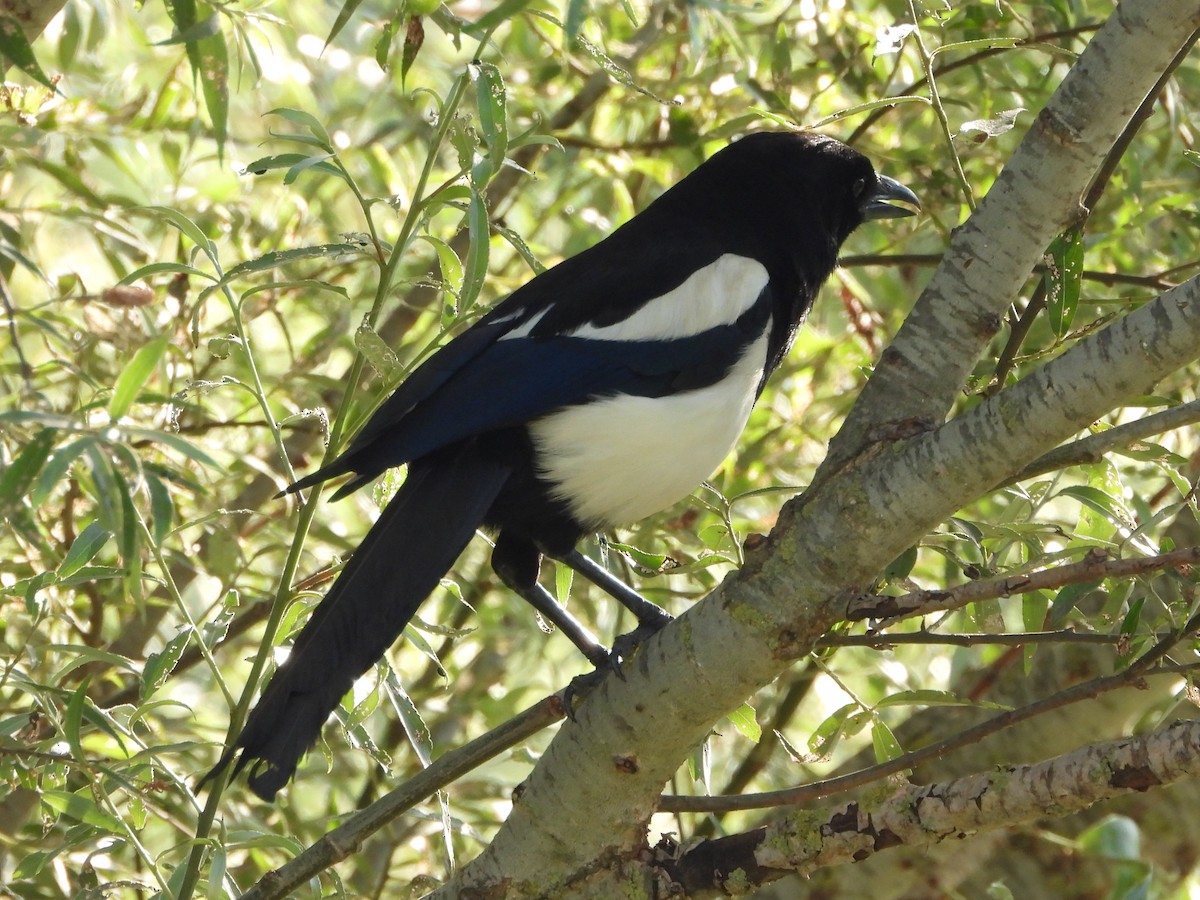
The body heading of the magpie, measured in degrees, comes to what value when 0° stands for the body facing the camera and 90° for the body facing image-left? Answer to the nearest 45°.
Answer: approximately 270°

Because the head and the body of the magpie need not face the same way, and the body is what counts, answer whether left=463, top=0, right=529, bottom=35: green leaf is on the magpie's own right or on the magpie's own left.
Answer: on the magpie's own left

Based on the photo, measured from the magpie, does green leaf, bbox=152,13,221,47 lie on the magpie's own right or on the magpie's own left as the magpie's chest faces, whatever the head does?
on the magpie's own right

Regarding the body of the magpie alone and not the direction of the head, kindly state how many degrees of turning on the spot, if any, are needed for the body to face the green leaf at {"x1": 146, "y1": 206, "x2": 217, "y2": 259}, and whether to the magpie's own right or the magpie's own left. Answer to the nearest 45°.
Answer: approximately 135° to the magpie's own right
